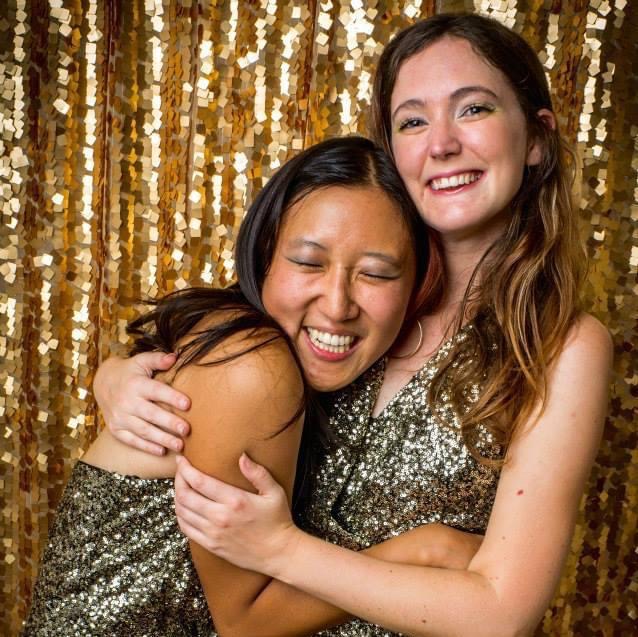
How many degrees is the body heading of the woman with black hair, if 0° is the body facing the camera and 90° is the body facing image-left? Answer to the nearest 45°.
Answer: approximately 270°

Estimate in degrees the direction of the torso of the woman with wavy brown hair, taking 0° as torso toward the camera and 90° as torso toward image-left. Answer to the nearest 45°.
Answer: approximately 45°
